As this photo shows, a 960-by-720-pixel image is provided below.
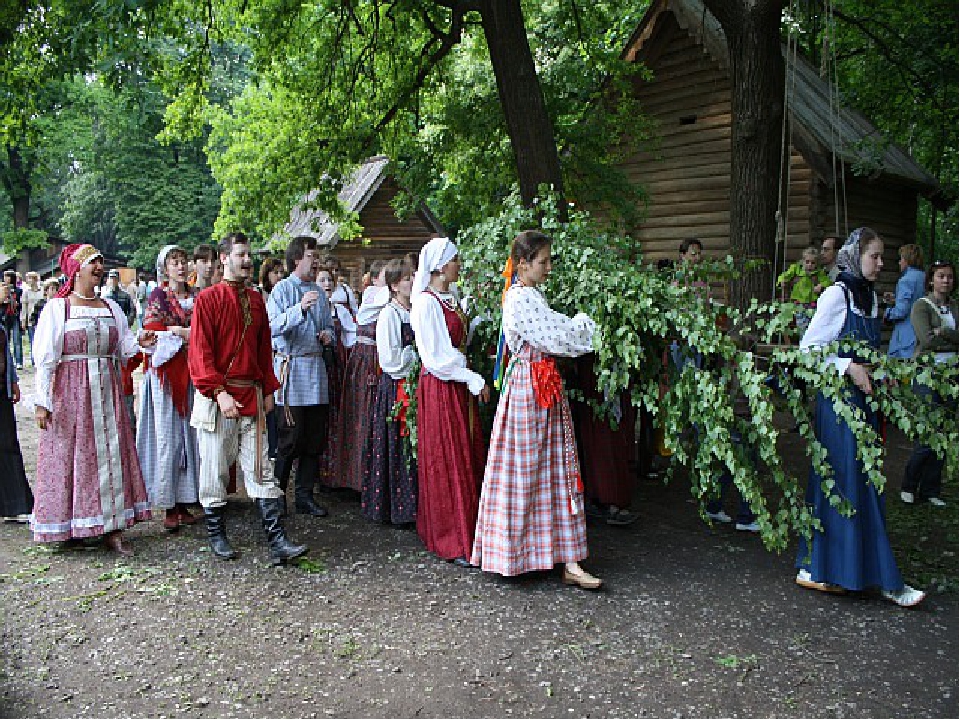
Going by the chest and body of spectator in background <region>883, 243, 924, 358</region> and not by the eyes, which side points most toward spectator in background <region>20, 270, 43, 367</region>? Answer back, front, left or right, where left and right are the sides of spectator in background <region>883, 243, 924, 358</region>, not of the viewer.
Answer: front

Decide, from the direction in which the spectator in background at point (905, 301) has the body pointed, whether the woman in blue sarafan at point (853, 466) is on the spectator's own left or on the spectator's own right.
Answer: on the spectator's own left

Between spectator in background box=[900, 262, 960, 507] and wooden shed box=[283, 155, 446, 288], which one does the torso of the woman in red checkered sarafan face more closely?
the spectator in background

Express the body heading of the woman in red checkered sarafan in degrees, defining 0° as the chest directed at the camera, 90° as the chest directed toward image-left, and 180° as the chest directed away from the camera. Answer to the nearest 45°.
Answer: approximately 270°

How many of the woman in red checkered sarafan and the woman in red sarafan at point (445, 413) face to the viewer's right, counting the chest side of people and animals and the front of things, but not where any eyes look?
2

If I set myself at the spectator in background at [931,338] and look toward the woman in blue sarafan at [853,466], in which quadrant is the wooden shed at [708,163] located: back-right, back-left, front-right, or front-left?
back-right

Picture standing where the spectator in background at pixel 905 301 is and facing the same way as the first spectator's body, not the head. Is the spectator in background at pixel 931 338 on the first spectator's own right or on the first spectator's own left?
on the first spectator's own left

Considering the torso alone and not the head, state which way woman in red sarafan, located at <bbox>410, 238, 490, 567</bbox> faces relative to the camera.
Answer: to the viewer's right

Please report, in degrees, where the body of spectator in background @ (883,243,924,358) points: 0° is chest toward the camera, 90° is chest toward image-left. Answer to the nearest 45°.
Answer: approximately 90°

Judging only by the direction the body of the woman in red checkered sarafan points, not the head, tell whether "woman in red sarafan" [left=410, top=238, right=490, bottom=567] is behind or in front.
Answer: behind

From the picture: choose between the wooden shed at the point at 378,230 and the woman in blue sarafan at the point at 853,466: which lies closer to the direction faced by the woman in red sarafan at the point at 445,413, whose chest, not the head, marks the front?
the woman in blue sarafan

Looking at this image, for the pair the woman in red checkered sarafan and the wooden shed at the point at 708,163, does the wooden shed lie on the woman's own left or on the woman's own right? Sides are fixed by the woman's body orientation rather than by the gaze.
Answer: on the woman's own left

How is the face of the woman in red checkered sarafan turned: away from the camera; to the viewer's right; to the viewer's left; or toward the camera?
to the viewer's right

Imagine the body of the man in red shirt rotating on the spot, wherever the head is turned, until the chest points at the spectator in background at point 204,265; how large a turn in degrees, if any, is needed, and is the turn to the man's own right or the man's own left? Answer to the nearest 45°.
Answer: approximately 135° to the man's own left
